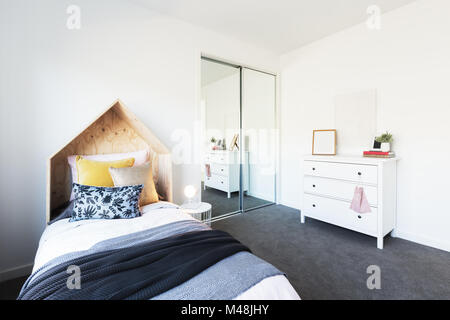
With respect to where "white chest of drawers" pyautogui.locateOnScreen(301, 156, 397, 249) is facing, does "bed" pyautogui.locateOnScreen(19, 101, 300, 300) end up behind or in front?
in front

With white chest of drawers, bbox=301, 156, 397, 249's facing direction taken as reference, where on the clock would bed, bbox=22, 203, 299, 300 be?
The bed is roughly at 11 o'clock from the white chest of drawers.

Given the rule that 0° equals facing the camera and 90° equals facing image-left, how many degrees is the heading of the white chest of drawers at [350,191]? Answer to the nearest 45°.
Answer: approximately 45°

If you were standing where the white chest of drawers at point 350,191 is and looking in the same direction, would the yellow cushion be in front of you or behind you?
in front
